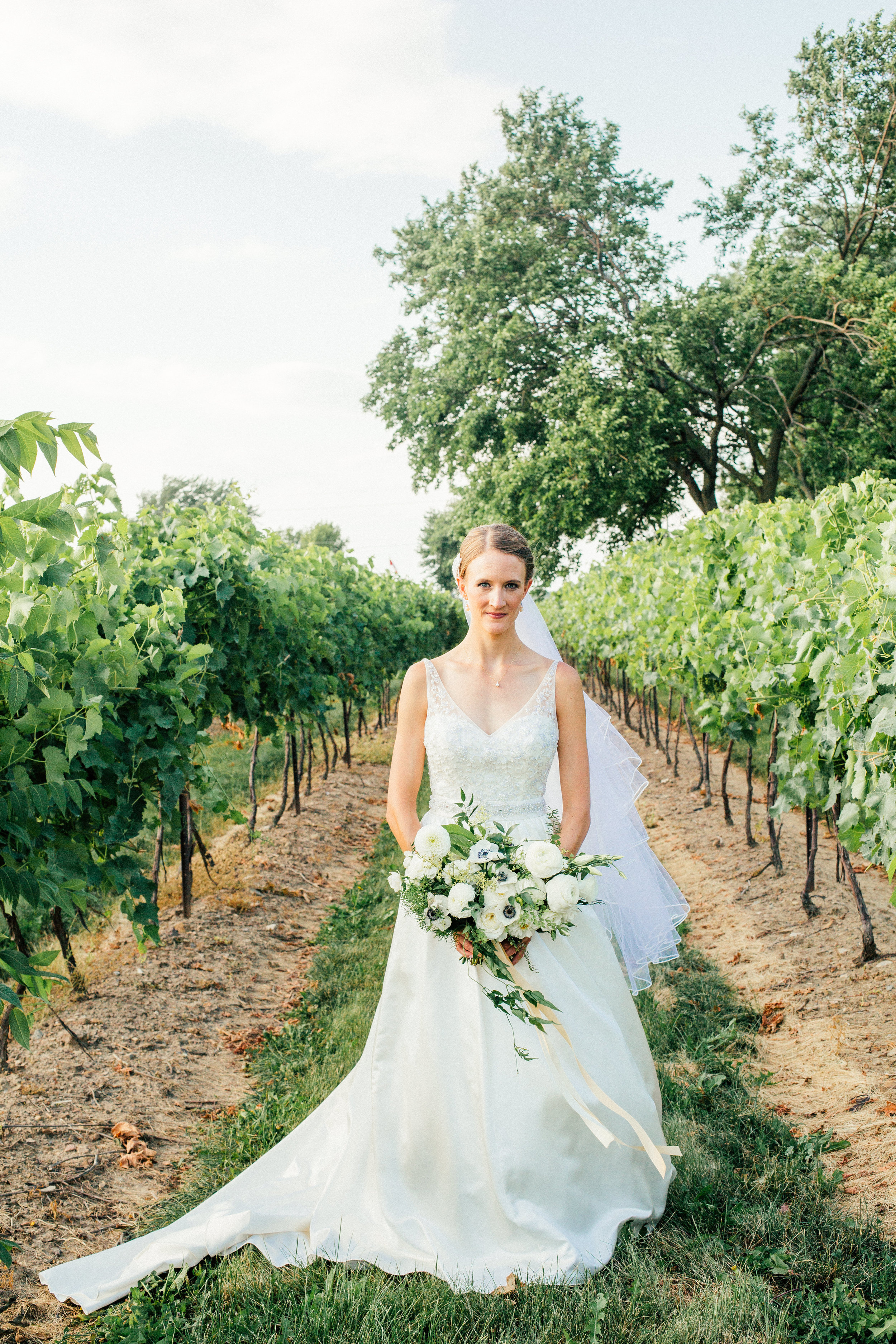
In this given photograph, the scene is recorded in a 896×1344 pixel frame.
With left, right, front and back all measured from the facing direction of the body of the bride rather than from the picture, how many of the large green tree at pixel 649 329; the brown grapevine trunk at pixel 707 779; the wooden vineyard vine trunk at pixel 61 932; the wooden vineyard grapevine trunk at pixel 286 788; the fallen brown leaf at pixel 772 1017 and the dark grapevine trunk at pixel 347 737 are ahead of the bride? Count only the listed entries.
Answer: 0

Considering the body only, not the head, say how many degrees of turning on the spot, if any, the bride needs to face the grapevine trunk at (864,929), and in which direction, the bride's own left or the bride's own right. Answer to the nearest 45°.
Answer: approximately 135° to the bride's own left

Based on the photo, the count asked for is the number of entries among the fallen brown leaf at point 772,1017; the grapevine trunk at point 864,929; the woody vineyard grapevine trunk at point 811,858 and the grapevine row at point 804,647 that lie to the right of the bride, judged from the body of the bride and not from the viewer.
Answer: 0

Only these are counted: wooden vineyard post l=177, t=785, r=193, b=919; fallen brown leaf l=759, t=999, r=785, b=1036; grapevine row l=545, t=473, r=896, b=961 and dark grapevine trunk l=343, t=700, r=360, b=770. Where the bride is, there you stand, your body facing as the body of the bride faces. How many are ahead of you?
0

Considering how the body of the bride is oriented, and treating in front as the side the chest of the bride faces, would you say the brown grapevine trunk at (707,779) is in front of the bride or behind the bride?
behind

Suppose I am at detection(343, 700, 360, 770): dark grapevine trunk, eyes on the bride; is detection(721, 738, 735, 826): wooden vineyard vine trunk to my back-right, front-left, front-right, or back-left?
front-left

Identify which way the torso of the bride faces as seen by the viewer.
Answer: toward the camera

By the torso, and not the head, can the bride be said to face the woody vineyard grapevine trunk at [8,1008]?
no

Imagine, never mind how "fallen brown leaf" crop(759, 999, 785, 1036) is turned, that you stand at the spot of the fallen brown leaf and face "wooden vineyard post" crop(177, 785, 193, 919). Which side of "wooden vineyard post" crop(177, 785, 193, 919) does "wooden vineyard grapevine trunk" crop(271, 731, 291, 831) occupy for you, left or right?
right

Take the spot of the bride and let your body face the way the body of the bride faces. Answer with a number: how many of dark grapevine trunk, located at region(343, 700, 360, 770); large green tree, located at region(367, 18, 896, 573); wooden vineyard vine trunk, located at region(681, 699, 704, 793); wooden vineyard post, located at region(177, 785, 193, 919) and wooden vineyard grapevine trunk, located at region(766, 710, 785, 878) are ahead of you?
0

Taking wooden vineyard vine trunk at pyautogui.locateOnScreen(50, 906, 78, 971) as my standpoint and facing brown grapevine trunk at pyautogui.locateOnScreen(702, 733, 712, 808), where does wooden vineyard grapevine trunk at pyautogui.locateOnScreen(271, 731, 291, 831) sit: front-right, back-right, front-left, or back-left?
front-left

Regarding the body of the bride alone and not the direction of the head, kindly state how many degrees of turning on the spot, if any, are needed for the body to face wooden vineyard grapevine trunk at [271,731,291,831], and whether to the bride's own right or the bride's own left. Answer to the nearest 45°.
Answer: approximately 180°

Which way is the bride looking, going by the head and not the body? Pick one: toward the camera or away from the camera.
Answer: toward the camera

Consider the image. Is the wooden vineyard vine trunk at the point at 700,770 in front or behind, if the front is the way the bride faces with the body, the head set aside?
behind

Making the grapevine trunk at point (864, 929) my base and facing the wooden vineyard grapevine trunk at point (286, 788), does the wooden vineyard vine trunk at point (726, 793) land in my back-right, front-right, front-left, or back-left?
front-right

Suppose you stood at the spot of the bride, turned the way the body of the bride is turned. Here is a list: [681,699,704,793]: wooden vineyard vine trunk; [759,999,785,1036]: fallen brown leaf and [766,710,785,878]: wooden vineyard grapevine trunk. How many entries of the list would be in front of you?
0

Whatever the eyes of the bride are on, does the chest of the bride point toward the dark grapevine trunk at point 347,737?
no
